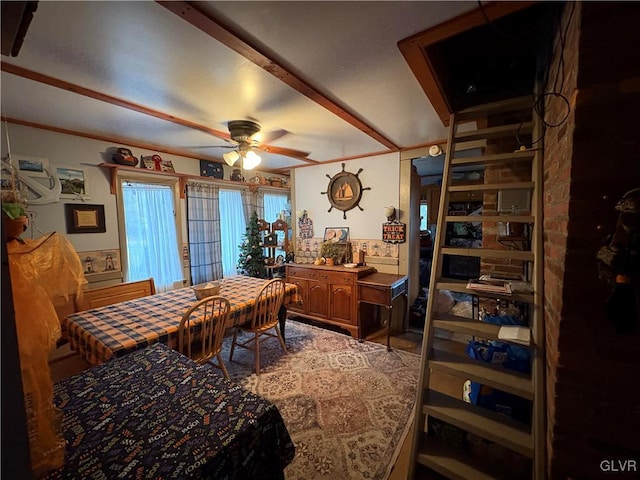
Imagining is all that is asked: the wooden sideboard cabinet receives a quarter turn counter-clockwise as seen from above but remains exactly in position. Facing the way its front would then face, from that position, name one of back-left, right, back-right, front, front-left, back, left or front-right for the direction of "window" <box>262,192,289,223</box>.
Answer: back

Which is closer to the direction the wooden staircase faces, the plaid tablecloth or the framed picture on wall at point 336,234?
the plaid tablecloth

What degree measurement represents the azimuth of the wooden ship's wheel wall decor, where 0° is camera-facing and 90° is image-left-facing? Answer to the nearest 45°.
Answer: approximately 45°

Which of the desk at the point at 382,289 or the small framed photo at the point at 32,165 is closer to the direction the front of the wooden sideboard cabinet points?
the small framed photo

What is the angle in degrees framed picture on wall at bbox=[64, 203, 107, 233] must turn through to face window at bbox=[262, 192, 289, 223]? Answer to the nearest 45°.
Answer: approximately 90° to its left

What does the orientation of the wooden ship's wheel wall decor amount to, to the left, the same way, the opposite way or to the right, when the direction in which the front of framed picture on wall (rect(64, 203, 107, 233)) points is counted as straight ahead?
to the right

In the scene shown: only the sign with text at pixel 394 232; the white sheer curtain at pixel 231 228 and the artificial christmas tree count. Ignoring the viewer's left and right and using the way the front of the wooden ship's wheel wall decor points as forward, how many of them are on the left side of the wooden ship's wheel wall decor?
1

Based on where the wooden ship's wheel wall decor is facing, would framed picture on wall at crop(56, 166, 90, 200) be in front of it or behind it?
in front

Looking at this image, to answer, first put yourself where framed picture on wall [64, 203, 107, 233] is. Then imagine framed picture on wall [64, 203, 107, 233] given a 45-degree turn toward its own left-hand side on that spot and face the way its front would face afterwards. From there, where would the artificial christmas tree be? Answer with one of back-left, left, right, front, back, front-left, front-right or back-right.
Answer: front-left

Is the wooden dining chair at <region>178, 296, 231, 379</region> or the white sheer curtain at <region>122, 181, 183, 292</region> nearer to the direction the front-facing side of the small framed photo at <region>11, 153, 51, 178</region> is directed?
the wooden dining chair

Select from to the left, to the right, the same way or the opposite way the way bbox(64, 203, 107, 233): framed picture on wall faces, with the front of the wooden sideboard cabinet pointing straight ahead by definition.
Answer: to the left
